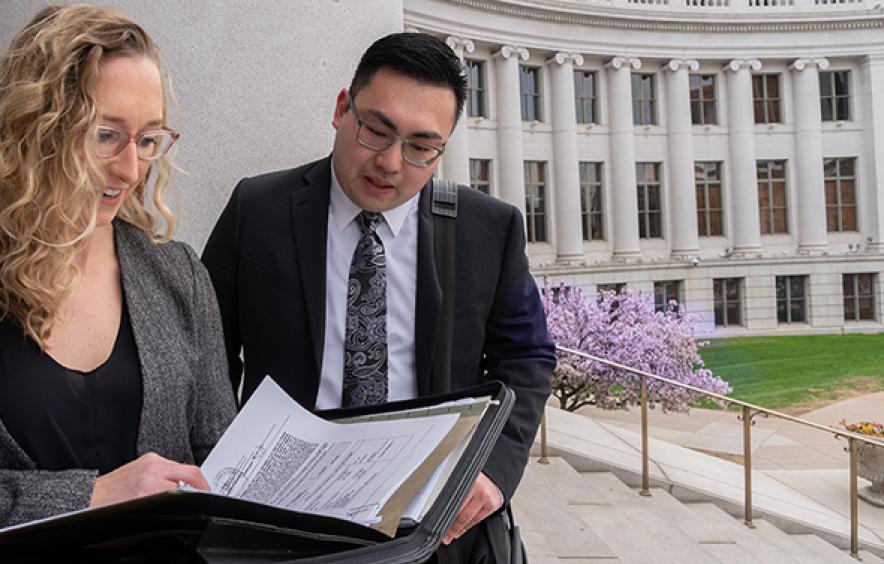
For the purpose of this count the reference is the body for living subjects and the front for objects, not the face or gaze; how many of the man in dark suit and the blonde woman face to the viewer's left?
0

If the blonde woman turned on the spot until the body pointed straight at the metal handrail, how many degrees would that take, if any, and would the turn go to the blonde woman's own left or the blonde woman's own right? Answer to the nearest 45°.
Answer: approximately 90° to the blonde woman's own left

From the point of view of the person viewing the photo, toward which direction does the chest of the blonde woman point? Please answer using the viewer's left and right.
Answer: facing the viewer and to the right of the viewer

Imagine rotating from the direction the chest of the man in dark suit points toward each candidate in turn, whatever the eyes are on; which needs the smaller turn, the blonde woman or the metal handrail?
the blonde woman

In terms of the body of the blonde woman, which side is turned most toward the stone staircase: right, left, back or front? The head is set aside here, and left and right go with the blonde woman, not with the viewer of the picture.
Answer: left

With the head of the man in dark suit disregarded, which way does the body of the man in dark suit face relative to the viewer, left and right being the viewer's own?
facing the viewer

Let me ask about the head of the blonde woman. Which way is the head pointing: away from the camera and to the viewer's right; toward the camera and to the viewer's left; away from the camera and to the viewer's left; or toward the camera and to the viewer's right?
toward the camera and to the viewer's right
